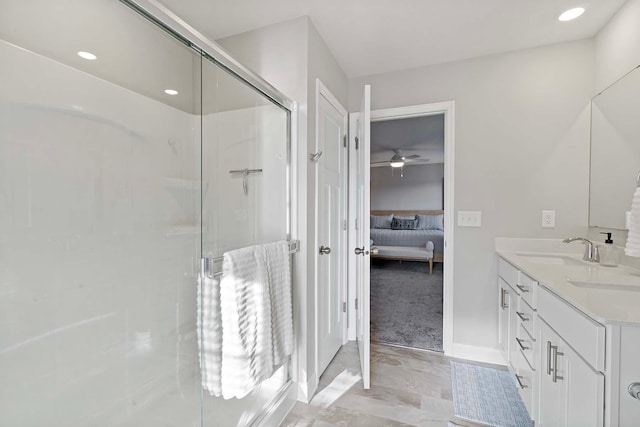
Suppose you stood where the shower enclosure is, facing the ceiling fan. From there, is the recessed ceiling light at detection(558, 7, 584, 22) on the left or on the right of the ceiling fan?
right

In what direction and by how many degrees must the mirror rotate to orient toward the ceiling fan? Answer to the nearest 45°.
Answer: approximately 90° to its right

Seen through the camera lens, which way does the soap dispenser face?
facing to the left of the viewer

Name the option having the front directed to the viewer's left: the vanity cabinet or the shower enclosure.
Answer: the vanity cabinet

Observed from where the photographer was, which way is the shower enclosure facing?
facing the viewer and to the right of the viewer

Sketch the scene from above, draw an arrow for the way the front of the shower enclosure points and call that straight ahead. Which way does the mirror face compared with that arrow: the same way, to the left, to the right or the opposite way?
the opposite way

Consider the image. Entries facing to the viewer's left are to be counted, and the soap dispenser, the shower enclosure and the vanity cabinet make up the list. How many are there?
2

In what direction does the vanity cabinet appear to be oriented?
to the viewer's left

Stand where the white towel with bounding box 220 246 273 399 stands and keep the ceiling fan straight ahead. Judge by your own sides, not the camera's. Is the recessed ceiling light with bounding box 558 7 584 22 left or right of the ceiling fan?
right

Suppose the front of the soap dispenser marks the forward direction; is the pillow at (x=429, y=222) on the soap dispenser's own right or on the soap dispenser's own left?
on the soap dispenser's own right
